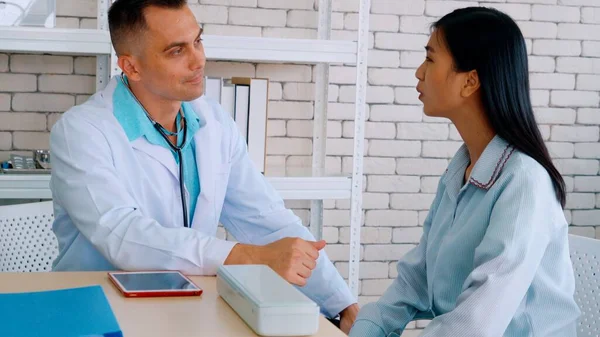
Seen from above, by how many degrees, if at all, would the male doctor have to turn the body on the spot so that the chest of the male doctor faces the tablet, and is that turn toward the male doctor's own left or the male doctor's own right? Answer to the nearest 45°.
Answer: approximately 45° to the male doctor's own right

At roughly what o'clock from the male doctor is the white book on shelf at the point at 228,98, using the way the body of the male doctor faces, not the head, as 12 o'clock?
The white book on shelf is roughly at 8 o'clock from the male doctor.

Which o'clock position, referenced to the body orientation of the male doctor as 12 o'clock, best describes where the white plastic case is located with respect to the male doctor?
The white plastic case is roughly at 1 o'clock from the male doctor.

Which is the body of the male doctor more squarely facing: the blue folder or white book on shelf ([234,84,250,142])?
the blue folder

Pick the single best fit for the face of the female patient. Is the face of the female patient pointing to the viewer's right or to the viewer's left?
to the viewer's left

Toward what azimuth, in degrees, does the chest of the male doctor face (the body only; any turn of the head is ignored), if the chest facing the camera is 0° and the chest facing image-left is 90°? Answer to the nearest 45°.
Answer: approximately 315°

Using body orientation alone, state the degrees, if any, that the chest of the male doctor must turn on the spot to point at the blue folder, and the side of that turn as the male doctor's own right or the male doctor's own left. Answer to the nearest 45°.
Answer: approximately 45° to the male doctor's own right

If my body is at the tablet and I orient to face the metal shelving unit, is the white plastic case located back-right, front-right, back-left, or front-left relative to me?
back-right

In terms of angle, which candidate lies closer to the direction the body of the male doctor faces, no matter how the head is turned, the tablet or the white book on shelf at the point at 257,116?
the tablet
